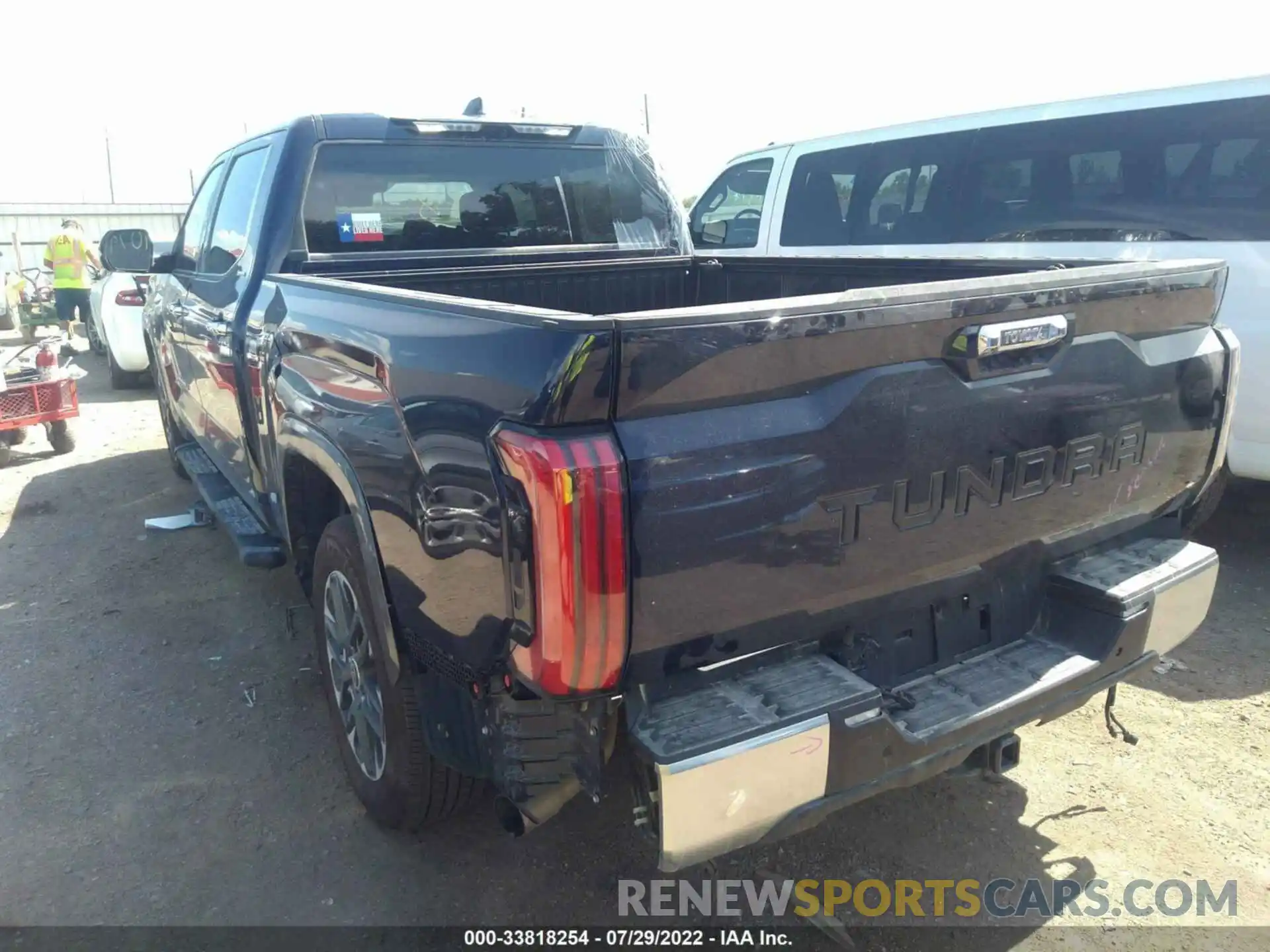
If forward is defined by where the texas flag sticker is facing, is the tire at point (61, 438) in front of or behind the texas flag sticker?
behind

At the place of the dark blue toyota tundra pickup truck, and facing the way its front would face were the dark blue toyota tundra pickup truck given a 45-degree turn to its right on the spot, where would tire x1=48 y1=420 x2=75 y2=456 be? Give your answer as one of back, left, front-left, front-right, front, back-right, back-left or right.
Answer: front-left

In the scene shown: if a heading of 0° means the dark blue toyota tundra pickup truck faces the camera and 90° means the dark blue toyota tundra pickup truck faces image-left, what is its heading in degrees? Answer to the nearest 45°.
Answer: approximately 135°

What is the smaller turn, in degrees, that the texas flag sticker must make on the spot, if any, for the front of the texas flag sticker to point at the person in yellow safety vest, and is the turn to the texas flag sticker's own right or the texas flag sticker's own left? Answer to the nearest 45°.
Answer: approximately 180°

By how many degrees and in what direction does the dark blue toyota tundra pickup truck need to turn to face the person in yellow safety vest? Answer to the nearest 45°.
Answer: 0° — it already faces them

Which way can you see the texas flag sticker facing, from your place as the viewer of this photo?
facing the viewer
